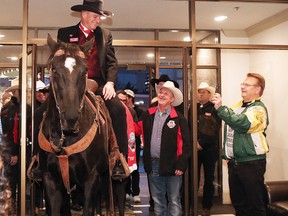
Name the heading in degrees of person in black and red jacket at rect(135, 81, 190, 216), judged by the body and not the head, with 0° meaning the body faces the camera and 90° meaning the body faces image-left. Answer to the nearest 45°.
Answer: approximately 45°

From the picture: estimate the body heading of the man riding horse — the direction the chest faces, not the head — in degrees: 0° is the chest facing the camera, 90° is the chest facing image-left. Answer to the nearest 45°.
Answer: approximately 0°

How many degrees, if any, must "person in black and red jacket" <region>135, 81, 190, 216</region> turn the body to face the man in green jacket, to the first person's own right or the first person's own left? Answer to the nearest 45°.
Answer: approximately 90° to the first person's own left

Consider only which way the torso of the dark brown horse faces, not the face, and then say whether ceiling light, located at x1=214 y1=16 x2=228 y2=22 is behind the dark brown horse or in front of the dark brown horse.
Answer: behind

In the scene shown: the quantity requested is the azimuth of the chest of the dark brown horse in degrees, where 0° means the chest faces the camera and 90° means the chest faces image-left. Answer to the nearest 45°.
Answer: approximately 0°

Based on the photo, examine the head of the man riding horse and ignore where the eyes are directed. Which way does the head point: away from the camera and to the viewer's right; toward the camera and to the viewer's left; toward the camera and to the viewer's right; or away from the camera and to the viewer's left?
toward the camera and to the viewer's right
